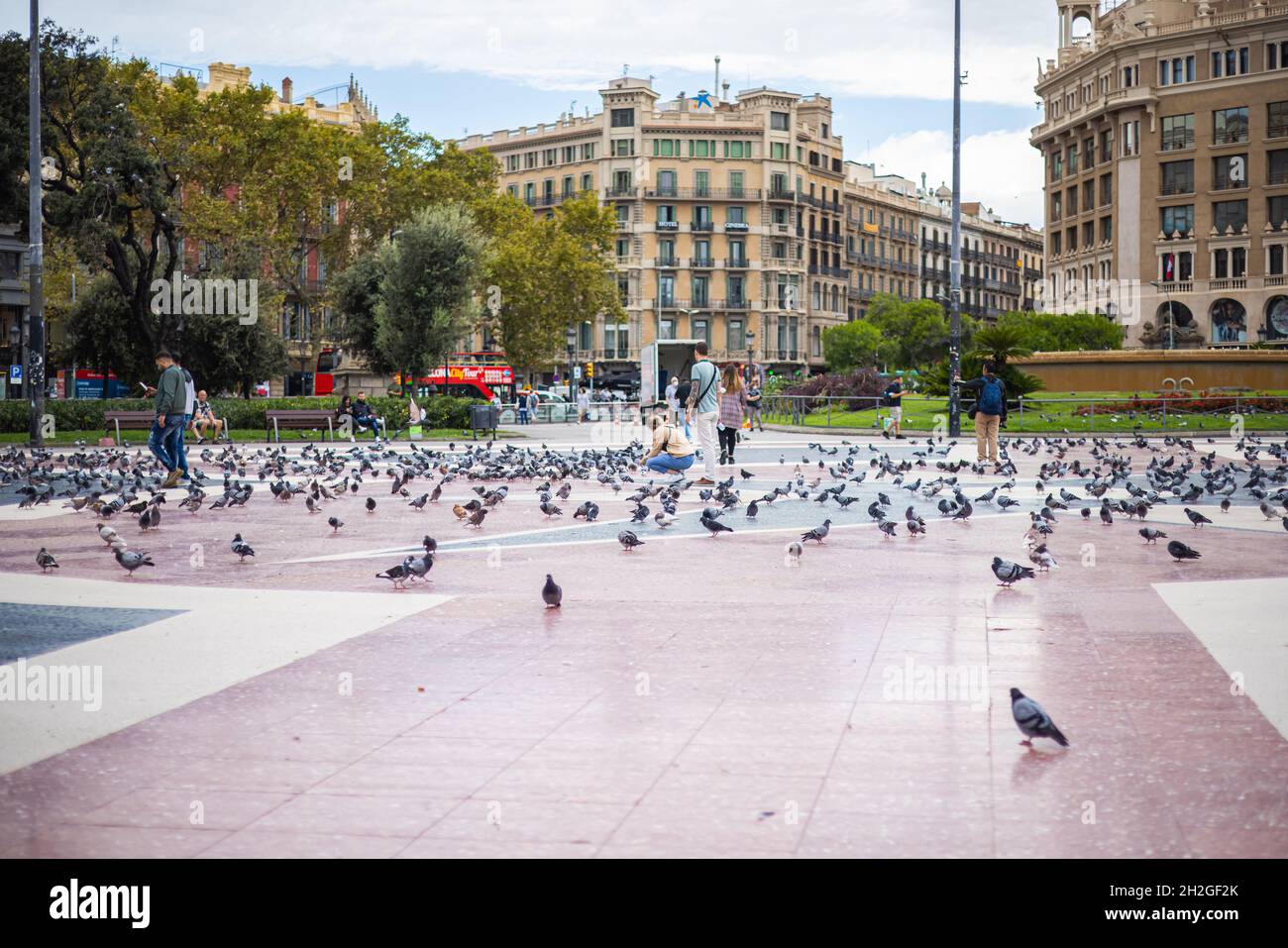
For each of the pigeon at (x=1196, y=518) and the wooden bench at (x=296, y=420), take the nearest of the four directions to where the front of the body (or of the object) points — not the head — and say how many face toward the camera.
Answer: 1

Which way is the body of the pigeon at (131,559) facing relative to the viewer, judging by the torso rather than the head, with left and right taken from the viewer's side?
facing to the left of the viewer

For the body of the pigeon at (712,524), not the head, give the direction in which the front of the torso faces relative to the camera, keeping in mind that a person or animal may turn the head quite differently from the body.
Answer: to the viewer's left

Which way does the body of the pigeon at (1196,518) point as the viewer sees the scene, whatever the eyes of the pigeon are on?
to the viewer's left

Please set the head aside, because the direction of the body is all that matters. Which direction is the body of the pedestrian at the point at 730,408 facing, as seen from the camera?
away from the camera

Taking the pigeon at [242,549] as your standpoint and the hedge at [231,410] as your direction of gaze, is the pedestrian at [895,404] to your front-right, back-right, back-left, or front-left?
front-right

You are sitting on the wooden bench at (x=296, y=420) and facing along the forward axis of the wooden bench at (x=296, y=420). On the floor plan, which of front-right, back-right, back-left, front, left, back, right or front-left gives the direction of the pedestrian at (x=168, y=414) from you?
front

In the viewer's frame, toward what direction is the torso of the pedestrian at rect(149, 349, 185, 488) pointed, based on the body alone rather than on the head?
to the viewer's left
